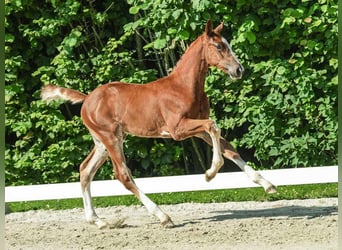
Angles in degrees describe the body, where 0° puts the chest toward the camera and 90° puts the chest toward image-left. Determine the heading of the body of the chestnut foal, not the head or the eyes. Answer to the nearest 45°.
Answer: approximately 270°
